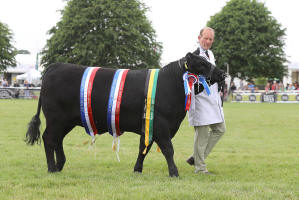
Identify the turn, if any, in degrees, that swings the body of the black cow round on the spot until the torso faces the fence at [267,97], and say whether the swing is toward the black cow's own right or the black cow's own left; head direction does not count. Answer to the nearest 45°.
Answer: approximately 45° to the black cow's own left

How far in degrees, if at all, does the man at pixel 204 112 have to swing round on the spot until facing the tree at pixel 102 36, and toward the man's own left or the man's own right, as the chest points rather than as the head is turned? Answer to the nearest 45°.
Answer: approximately 135° to the man's own left

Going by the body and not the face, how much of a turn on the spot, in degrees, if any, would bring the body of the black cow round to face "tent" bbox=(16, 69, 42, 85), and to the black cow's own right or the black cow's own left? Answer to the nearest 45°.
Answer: approximately 90° to the black cow's own left

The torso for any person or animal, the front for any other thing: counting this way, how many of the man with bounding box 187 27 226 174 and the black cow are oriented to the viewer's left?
0

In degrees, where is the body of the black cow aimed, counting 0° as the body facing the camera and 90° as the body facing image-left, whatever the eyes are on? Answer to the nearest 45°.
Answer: approximately 270°

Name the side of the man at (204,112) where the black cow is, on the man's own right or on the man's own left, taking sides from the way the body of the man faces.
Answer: on the man's own right

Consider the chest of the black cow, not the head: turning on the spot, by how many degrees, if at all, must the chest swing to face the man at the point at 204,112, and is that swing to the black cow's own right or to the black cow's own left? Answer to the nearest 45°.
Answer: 0° — it already faces them

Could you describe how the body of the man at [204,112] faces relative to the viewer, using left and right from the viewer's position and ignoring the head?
facing the viewer and to the right of the viewer

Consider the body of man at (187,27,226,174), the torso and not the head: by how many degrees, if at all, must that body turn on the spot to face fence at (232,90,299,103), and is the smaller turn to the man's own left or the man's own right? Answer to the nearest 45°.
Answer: approximately 135° to the man's own left
